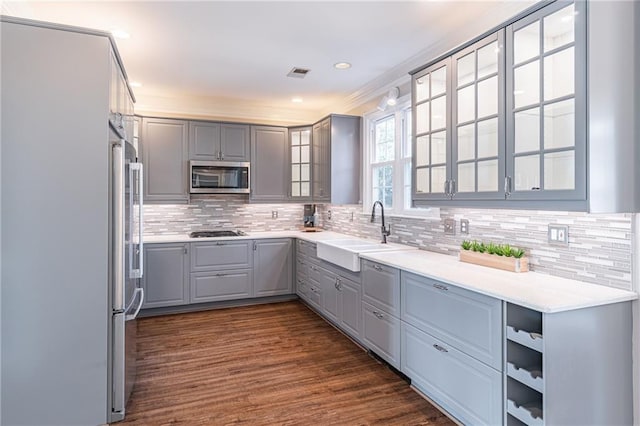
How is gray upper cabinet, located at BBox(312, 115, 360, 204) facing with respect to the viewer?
to the viewer's left

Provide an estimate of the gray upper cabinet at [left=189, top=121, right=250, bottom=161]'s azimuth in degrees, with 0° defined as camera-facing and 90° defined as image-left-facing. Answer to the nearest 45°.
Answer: approximately 0°

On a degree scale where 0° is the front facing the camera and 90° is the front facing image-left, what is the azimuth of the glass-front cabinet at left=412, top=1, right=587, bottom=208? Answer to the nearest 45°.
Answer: approximately 45°

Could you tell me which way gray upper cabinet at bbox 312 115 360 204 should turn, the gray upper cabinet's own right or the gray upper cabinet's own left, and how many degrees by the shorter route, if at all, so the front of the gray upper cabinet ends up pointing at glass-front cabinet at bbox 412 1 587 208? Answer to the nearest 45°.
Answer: approximately 90° to the gray upper cabinet's own left

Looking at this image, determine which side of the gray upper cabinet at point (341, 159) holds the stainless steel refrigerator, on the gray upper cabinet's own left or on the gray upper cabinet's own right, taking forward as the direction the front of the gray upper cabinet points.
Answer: on the gray upper cabinet's own left

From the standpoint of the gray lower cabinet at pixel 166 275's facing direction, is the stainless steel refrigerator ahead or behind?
ahead

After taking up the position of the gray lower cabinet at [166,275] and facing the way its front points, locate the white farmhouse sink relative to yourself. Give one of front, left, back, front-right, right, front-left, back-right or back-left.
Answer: front-left

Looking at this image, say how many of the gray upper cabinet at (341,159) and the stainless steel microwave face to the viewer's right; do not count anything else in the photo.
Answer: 0

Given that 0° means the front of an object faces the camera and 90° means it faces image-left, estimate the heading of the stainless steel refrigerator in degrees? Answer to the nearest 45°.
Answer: approximately 270°

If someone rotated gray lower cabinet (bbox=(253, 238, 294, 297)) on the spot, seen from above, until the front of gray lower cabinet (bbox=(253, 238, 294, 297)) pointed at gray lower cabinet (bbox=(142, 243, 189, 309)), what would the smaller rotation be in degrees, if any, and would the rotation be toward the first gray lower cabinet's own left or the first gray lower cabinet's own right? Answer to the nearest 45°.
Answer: approximately 90° to the first gray lower cabinet's own right
